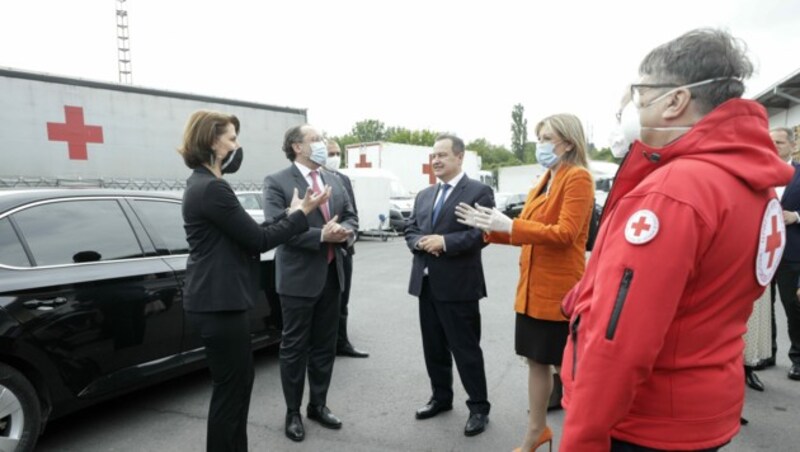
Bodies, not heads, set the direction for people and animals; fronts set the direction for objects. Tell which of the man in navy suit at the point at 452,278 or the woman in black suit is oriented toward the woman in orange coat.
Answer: the woman in black suit

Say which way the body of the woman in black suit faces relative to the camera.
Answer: to the viewer's right

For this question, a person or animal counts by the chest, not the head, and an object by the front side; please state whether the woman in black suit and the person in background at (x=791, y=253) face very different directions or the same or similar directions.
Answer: very different directions

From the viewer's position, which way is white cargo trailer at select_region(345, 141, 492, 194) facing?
facing away from the viewer and to the right of the viewer

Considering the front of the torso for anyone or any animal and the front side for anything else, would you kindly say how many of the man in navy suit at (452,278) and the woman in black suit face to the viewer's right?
1

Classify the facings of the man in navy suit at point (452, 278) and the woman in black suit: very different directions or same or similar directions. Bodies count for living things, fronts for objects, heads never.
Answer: very different directions

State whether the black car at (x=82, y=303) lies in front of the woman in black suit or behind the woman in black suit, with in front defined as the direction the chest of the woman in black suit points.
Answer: behind

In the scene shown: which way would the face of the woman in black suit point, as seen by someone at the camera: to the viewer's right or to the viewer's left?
to the viewer's right

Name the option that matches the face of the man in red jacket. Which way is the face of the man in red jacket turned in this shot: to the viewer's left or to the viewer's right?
to the viewer's left

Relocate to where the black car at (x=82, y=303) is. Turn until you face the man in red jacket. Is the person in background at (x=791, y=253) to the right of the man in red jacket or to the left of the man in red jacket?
left

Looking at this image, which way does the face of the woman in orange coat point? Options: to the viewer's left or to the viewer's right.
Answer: to the viewer's left
